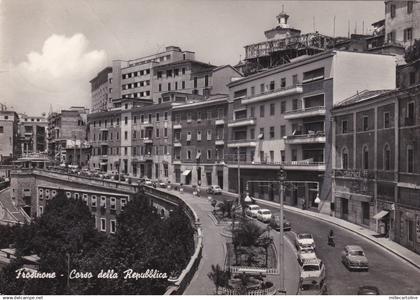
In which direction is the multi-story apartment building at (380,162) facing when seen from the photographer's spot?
facing the viewer and to the left of the viewer

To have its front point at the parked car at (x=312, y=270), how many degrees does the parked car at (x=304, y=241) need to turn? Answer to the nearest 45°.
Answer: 0° — it already faces it

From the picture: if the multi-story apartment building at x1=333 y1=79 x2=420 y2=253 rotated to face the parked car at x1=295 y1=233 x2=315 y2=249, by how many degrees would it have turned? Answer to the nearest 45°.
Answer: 0° — it already faces it

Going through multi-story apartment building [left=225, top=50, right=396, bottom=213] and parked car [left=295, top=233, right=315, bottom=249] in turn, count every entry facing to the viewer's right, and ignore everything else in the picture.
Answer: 0

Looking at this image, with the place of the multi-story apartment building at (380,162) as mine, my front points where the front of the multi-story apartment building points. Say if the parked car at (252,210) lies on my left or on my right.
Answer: on my right

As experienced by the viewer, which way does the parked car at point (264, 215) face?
facing the viewer and to the right of the viewer

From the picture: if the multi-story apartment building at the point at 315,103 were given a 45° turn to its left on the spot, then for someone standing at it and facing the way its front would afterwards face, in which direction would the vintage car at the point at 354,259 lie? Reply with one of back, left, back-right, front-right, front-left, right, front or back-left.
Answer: front

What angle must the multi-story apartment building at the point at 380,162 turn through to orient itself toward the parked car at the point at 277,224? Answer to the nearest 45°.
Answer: approximately 45° to its right

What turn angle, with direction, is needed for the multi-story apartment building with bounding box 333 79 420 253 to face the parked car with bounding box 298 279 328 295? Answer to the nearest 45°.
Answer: approximately 45° to its left

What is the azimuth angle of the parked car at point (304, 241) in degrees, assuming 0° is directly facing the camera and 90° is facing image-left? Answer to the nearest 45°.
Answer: approximately 0°

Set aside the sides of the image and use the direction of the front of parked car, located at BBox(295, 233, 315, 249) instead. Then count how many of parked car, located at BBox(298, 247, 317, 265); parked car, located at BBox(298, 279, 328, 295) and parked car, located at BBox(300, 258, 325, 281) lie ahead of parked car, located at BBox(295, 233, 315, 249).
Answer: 3

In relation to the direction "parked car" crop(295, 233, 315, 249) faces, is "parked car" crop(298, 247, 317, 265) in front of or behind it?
in front
